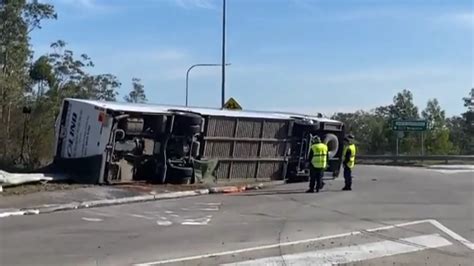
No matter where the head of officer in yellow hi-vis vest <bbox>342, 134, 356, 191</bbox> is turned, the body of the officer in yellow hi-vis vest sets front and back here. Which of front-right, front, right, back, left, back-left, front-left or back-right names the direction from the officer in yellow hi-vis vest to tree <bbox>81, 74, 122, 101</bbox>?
front-right

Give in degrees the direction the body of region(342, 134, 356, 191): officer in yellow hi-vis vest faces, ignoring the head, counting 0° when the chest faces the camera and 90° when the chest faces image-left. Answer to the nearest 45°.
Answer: approximately 90°

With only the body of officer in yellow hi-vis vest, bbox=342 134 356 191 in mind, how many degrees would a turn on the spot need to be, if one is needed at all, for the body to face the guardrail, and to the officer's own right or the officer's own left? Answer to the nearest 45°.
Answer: approximately 90° to the officer's own right

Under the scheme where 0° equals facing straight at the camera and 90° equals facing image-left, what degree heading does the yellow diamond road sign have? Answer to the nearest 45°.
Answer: approximately 0°

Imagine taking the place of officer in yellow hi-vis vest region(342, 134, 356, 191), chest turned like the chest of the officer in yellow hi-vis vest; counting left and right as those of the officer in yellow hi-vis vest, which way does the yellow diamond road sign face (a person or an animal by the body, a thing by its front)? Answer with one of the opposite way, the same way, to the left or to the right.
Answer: to the left

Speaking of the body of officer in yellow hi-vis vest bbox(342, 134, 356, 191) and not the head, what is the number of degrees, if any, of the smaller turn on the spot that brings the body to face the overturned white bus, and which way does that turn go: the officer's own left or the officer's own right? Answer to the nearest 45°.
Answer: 0° — they already face it
